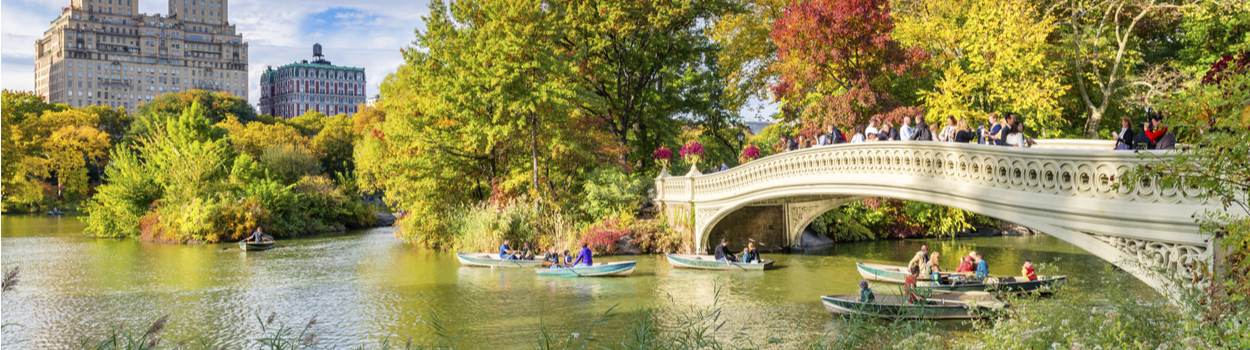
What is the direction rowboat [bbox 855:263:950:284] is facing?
to the viewer's left

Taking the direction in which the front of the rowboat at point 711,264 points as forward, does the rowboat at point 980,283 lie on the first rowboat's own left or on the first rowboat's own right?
on the first rowboat's own left

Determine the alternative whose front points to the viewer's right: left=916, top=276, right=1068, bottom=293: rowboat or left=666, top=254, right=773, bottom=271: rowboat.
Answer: left=916, top=276, right=1068, bottom=293: rowboat

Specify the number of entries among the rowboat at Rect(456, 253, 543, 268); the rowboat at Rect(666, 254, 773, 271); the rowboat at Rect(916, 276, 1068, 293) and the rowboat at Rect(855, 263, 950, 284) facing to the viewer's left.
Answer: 3

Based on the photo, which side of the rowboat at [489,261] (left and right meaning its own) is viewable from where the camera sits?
left

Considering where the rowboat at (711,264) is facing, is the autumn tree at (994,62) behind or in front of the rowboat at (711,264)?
behind

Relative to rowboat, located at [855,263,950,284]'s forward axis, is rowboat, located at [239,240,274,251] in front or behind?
in front

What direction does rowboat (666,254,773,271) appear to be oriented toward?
to the viewer's left

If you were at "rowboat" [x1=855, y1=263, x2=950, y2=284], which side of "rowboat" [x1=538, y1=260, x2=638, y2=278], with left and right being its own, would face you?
front

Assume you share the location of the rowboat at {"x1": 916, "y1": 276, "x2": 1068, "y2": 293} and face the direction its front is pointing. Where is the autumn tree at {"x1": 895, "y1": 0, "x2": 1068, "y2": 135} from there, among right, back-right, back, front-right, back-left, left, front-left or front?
left

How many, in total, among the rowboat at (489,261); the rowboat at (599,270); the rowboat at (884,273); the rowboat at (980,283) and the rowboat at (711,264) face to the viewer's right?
2

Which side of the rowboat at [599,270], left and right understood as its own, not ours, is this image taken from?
right

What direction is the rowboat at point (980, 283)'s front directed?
to the viewer's right

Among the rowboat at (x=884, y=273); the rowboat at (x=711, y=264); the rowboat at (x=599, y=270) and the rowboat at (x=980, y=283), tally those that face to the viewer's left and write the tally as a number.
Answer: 2

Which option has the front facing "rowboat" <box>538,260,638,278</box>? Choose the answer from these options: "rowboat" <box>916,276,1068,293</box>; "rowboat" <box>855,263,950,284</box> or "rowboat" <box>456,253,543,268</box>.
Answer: "rowboat" <box>855,263,950,284</box>

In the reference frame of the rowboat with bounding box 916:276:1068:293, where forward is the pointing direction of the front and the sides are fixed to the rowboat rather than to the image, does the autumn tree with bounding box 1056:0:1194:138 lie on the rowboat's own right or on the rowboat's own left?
on the rowboat's own left

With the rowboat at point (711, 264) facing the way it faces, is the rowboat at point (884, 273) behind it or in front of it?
behind
